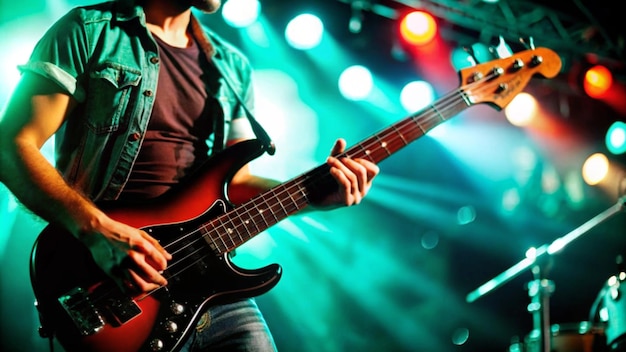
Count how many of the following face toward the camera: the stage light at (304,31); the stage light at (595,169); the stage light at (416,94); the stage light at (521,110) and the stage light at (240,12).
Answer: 5

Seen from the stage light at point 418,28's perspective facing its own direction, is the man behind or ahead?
ahead

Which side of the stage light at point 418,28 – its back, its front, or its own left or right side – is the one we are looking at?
front

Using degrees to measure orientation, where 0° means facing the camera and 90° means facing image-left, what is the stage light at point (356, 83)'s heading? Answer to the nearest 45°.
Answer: approximately 0°

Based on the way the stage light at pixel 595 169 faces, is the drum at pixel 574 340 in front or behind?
in front

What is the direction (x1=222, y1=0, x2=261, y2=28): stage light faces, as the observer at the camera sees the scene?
facing the viewer

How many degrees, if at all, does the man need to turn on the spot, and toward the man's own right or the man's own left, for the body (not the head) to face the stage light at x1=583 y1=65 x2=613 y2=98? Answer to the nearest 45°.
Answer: approximately 90° to the man's own left

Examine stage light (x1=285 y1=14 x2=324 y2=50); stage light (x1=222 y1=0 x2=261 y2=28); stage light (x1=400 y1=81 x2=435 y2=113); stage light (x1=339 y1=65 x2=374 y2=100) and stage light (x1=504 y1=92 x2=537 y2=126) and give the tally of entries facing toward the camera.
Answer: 5

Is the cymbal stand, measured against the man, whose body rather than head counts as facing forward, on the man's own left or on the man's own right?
on the man's own left
